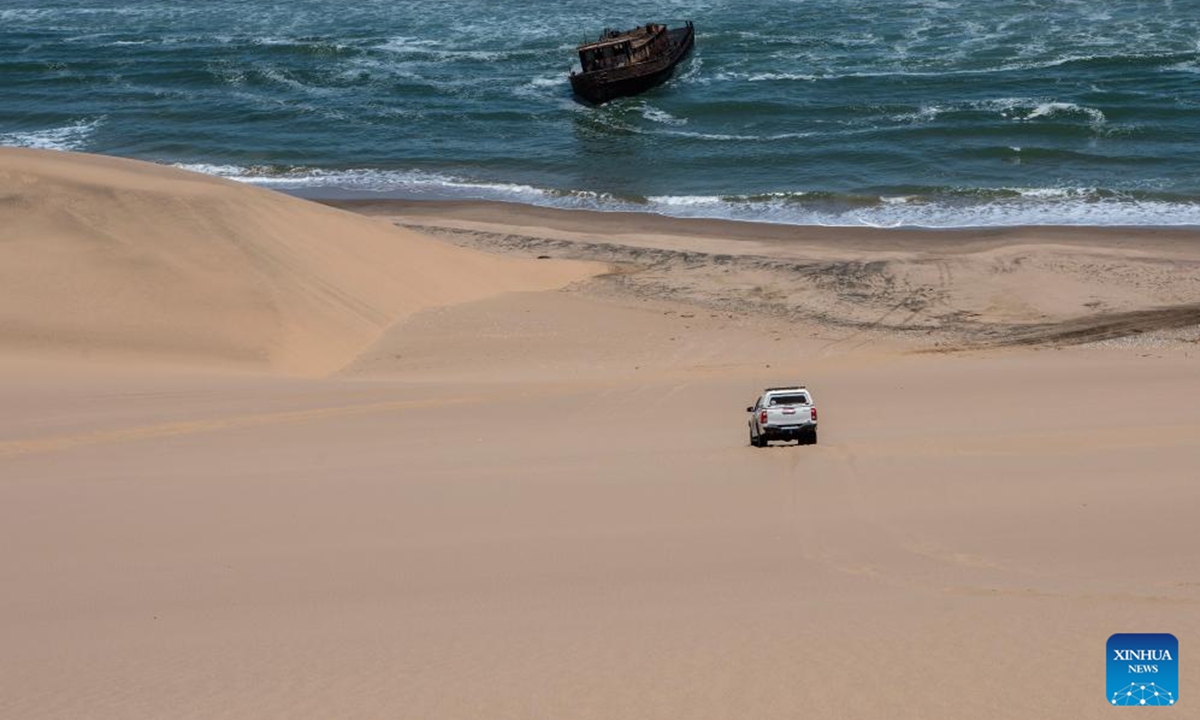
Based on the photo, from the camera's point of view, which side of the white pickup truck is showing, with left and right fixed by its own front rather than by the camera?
back

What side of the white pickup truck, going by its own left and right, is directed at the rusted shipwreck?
front

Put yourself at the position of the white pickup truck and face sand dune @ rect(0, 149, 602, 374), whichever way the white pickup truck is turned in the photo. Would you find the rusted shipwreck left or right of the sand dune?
right

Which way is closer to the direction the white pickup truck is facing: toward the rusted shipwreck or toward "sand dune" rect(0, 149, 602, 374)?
the rusted shipwreck

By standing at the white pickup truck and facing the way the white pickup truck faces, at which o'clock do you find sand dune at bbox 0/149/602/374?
The sand dune is roughly at 10 o'clock from the white pickup truck.
